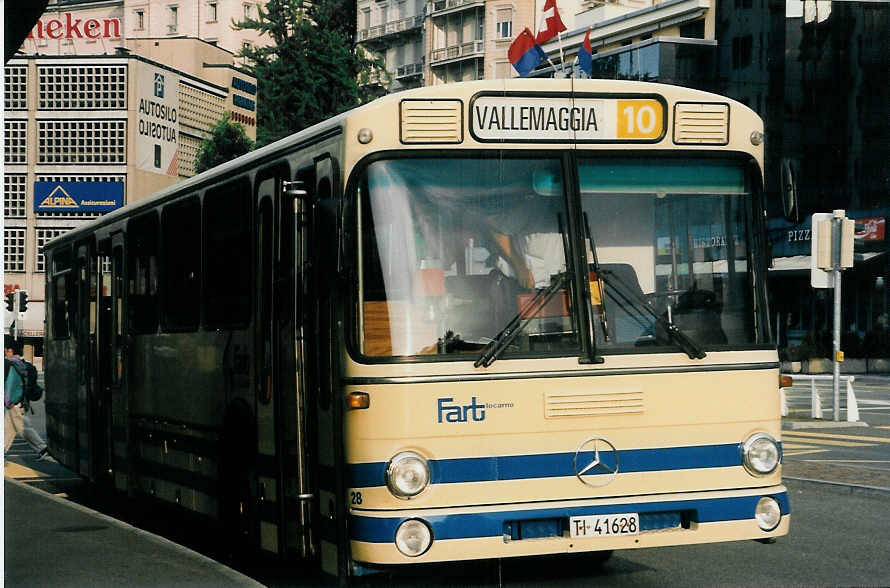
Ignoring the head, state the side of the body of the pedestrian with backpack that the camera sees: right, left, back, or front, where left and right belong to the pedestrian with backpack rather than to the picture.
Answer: left

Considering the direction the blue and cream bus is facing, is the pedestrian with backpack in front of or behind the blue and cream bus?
behind

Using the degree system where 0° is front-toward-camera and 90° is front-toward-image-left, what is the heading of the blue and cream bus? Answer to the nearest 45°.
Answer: approximately 315°

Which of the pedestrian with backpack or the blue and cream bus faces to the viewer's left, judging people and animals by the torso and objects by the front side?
the pedestrian with backpack

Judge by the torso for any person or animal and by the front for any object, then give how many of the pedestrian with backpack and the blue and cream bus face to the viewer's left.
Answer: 1
